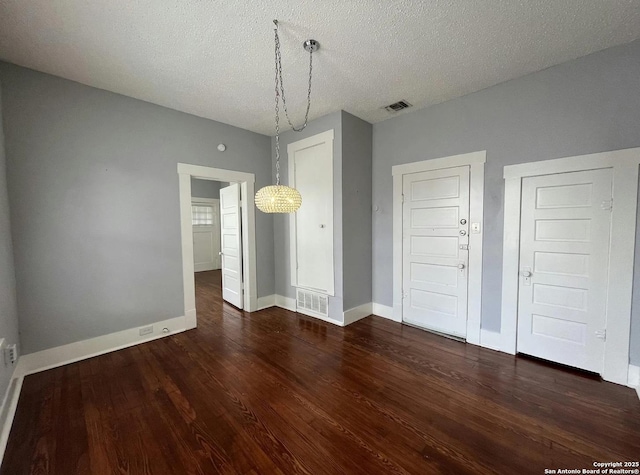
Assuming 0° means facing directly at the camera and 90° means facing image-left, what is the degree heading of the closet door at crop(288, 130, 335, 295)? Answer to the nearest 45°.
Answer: approximately 45°

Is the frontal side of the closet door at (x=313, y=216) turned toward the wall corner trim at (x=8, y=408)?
yes

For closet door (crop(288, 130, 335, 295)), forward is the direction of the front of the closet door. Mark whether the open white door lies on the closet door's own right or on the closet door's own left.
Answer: on the closet door's own right

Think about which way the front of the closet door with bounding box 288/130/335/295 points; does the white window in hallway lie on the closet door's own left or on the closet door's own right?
on the closet door's own right

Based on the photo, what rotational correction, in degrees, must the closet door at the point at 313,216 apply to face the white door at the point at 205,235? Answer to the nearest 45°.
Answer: approximately 90° to its right

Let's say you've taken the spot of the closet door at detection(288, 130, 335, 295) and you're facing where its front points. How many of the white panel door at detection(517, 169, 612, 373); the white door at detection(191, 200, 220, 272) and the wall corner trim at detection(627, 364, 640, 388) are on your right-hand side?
1

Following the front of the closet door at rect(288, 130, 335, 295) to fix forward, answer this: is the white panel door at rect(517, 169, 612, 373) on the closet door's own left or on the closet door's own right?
on the closet door's own left

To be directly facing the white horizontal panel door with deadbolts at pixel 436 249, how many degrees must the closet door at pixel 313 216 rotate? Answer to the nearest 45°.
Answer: approximately 135° to its left
